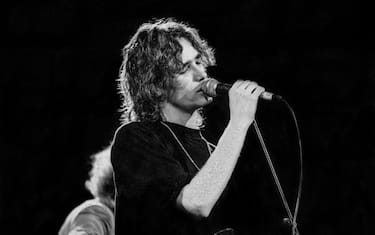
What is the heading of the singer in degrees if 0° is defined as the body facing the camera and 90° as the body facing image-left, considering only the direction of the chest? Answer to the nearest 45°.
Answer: approximately 315°

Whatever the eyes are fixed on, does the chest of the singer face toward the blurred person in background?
no
